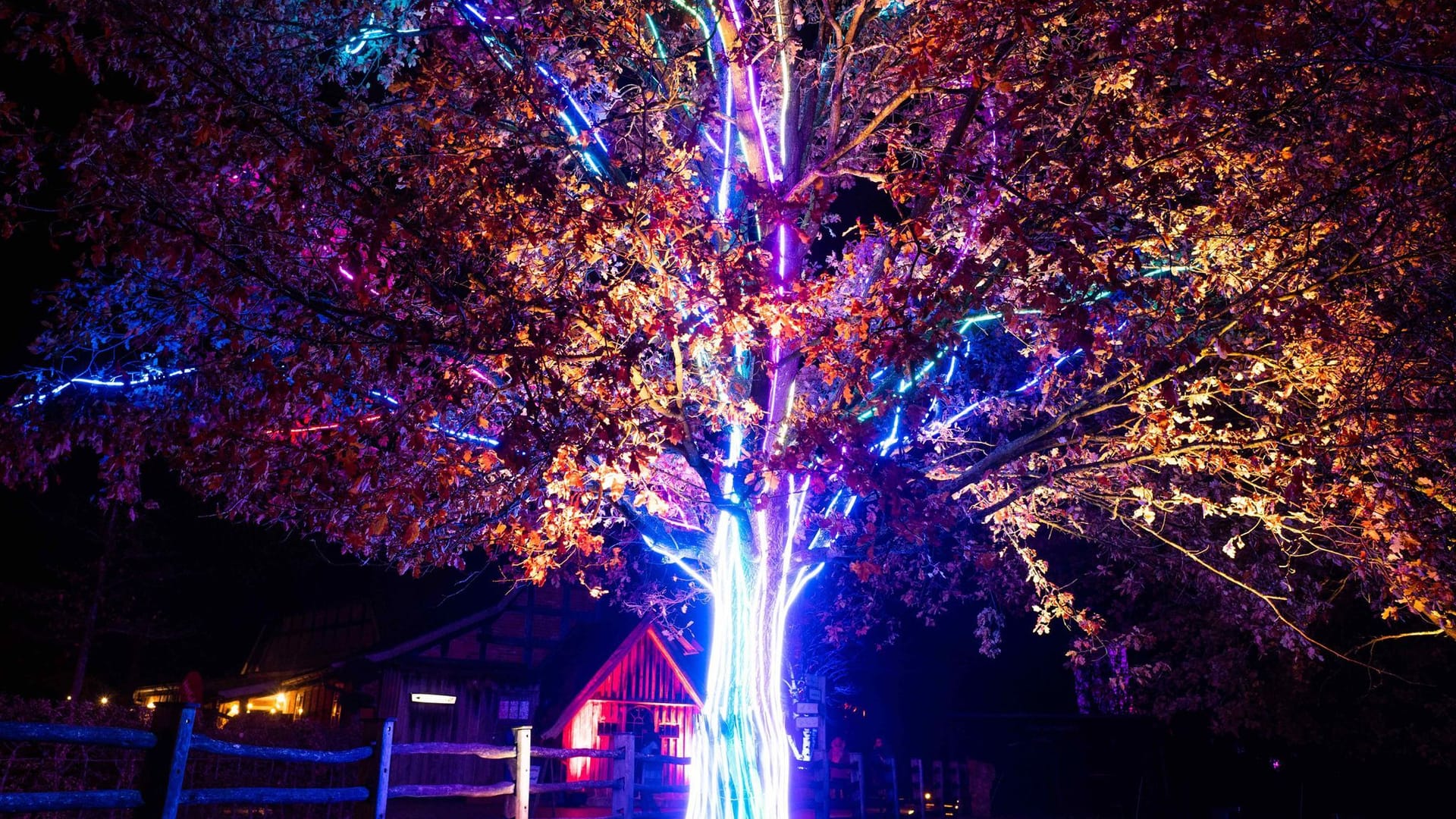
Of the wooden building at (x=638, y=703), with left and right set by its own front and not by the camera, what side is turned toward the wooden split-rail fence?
front

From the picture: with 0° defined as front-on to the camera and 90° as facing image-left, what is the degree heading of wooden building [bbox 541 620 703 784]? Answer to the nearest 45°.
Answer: approximately 0°
